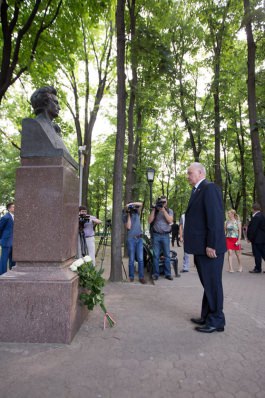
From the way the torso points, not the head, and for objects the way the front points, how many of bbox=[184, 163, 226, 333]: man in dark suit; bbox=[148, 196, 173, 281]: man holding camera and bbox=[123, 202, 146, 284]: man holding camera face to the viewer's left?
1

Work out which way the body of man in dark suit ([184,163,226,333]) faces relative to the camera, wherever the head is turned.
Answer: to the viewer's left

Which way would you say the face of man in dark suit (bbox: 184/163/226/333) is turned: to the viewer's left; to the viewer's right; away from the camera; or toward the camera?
to the viewer's left

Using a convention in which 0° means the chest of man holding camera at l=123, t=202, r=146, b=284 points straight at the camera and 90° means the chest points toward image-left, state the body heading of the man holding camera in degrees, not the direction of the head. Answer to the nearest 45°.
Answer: approximately 0°

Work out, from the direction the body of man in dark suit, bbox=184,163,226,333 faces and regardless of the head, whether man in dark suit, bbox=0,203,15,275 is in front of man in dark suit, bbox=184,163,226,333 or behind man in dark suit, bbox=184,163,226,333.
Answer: in front

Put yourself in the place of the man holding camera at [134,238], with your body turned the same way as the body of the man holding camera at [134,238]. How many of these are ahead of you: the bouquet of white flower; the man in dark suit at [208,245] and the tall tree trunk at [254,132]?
2

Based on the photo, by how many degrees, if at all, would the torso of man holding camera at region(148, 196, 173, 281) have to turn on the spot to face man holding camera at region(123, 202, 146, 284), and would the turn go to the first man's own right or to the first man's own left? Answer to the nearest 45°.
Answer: approximately 90° to the first man's own right

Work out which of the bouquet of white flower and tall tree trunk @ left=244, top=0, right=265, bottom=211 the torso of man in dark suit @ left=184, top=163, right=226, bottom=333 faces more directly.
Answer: the bouquet of white flower
